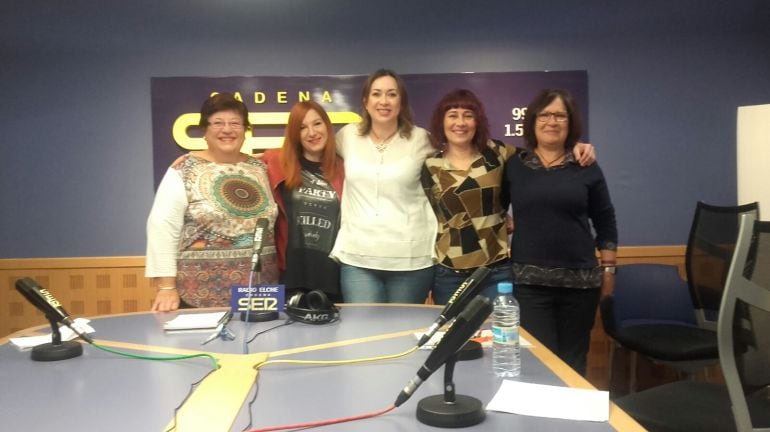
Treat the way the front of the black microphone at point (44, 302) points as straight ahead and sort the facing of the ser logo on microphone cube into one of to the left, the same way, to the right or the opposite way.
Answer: to the left

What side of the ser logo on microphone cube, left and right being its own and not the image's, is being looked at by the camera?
front

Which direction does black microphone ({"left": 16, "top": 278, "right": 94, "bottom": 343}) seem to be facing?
to the viewer's left

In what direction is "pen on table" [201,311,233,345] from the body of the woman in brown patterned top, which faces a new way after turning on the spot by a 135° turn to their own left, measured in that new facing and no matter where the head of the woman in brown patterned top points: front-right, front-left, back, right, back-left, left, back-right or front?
back

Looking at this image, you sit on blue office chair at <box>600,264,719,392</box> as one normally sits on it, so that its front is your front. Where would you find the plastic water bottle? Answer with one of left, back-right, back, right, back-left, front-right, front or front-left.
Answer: front-right

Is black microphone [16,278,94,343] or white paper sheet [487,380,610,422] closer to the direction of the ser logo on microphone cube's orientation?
the white paper sheet

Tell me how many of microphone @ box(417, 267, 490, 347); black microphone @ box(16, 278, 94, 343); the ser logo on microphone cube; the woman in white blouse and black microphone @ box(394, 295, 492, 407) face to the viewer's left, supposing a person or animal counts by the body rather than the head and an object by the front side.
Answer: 1

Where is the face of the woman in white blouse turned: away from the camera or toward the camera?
toward the camera

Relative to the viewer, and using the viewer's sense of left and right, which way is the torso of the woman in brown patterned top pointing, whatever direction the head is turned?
facing the viewer

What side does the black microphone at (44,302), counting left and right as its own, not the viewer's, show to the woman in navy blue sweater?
back

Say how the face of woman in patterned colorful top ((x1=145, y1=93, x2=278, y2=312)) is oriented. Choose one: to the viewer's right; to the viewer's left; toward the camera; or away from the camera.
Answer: toward the camera

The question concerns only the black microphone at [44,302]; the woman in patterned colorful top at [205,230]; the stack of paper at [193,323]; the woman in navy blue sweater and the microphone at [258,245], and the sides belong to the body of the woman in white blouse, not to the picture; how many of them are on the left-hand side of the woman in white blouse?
1

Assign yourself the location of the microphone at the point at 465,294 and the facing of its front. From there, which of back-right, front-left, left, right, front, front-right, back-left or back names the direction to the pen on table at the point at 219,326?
back-left
